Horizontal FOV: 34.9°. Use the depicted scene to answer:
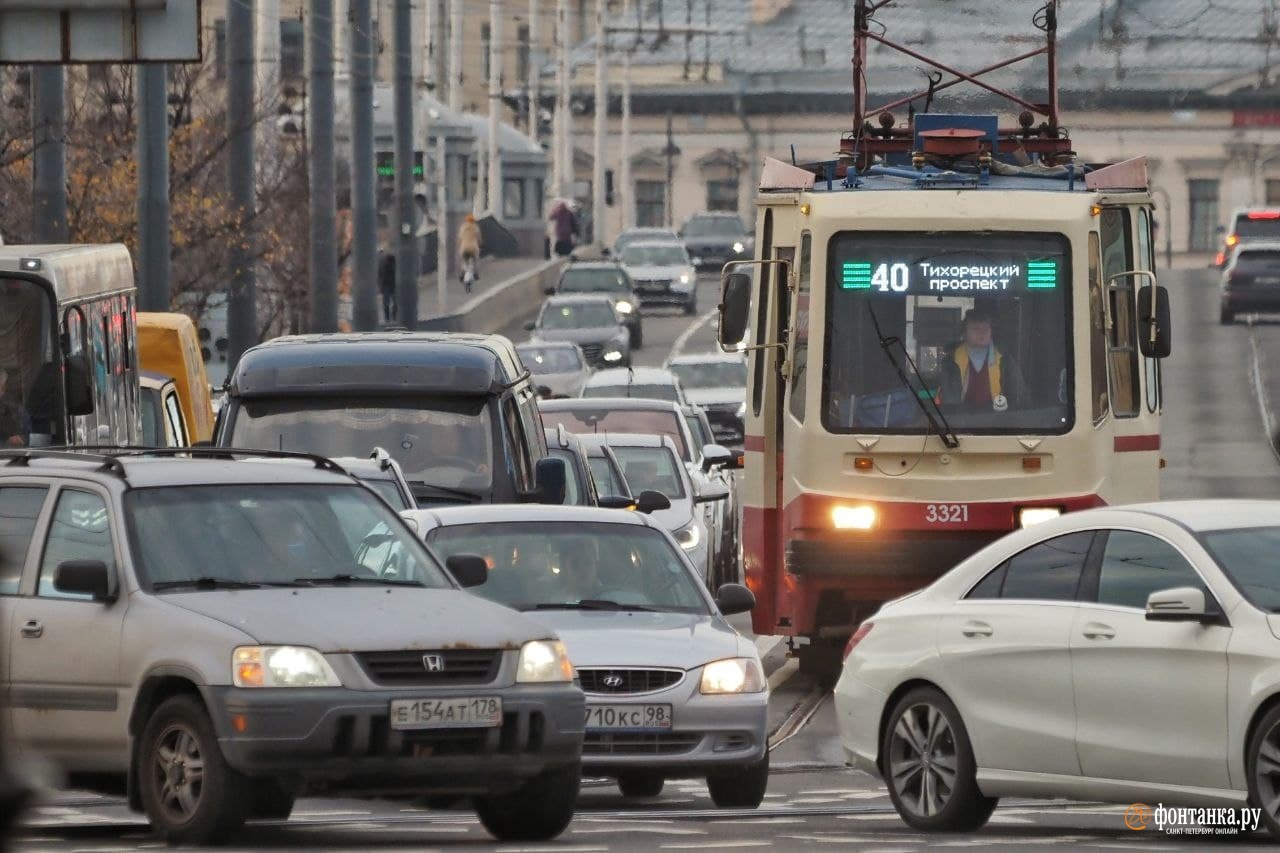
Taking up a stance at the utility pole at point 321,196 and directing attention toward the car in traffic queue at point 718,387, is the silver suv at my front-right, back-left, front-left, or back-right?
back-right

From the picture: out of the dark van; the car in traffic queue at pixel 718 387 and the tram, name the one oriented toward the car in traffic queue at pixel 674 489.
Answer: the car in traffic queue at pixel 718 387

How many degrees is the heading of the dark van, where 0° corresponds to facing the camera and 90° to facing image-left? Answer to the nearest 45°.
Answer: approximately 0°

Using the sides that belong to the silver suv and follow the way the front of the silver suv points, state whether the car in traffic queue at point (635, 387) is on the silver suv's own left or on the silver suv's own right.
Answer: on the silver suv's own left

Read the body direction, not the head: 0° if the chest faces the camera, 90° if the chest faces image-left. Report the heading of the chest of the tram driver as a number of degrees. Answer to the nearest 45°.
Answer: approximately 0°

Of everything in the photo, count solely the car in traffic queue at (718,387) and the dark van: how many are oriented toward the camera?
2
